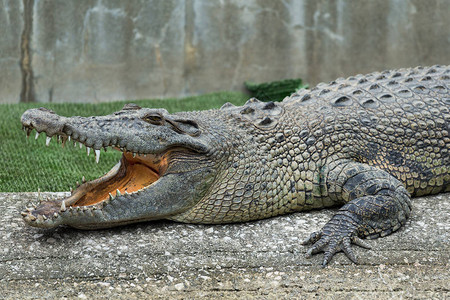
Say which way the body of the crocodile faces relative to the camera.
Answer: to the viewer's left
